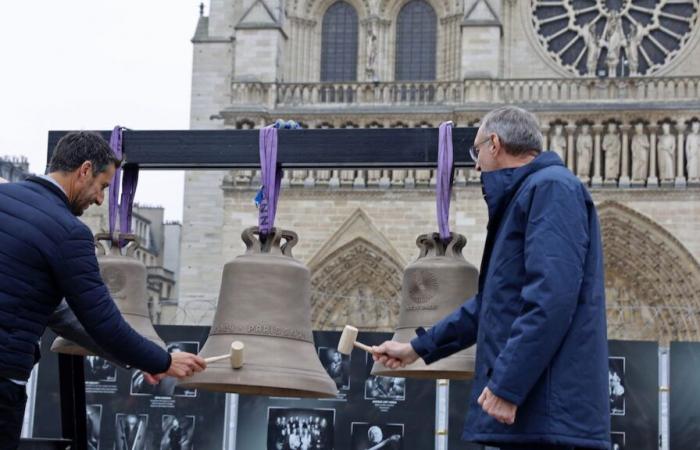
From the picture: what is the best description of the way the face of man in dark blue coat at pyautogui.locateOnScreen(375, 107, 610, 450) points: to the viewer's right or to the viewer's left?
to the viewer's left

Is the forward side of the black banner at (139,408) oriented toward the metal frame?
yes

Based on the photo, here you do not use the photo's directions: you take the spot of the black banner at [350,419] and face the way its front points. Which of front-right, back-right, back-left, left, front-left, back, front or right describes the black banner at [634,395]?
left

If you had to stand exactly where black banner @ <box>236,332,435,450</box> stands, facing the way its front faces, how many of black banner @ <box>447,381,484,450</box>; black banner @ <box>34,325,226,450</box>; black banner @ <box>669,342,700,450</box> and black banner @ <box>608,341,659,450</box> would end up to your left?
3

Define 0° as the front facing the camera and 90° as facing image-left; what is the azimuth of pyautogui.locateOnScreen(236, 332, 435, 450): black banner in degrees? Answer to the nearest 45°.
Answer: approximately 0°

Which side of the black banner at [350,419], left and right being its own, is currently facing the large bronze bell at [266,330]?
front

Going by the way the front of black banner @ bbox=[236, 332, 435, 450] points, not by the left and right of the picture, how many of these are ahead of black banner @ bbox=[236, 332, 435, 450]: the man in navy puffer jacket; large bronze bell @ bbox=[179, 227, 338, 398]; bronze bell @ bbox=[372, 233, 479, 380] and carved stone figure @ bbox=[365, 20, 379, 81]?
3

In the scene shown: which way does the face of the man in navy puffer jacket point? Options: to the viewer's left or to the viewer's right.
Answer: to the viewer's right

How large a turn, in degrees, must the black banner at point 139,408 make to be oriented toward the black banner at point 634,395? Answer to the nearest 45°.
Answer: approximately 90° to its left

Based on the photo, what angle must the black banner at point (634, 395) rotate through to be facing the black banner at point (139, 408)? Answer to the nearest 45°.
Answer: approximately 90° to its right

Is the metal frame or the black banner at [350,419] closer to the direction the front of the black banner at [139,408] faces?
the metal frame
